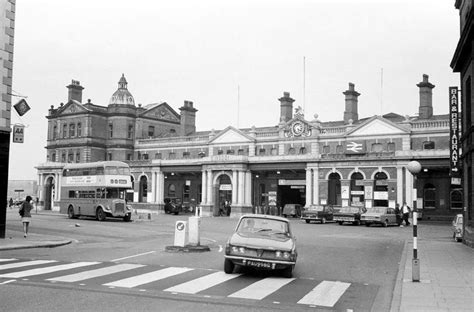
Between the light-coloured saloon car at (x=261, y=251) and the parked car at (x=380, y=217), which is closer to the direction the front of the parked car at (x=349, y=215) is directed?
the light-coloured saloon car

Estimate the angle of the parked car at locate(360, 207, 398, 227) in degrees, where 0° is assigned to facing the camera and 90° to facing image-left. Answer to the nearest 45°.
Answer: approximately 45°

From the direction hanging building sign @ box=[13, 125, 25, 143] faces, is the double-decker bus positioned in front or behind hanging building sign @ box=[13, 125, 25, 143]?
behind

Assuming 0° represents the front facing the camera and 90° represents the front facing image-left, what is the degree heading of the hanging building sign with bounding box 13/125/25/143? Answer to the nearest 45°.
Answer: approximately 0°

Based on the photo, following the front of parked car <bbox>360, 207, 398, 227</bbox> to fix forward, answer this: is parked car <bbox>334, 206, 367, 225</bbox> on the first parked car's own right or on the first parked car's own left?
on the first parked car's own right

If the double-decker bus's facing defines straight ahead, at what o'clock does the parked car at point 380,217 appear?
The parked car is roughly at 11 o'clock from the double-decker bus.

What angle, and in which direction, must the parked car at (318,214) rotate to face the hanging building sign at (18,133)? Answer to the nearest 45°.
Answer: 0° — it already faces it

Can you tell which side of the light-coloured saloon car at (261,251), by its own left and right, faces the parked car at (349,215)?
back

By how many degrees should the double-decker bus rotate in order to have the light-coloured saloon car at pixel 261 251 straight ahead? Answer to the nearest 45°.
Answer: approximately 45° to its right

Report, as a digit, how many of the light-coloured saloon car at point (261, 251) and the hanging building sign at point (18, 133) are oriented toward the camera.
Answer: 2

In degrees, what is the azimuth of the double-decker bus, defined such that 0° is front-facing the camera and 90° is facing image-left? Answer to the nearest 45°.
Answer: approximately 315°
